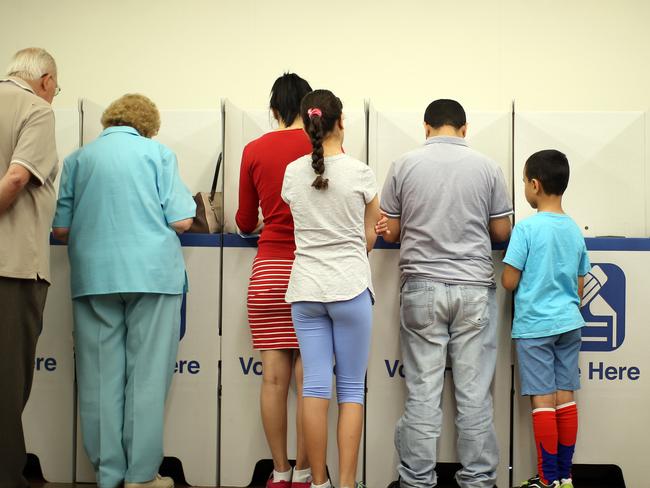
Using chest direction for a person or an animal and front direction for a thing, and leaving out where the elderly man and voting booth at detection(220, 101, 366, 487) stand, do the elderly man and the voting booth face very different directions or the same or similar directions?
very different directions

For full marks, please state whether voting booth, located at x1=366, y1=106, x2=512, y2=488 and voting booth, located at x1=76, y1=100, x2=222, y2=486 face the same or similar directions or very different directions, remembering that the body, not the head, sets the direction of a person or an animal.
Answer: same or similar directions

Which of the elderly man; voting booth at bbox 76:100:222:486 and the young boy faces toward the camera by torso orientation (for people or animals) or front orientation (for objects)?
the voting booth

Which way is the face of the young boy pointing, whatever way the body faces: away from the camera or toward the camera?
away from the camera

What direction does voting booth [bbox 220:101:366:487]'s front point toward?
toward the camera

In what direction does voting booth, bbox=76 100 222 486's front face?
toward the camera

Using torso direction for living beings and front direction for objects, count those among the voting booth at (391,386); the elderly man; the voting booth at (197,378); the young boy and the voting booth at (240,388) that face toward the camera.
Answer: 3

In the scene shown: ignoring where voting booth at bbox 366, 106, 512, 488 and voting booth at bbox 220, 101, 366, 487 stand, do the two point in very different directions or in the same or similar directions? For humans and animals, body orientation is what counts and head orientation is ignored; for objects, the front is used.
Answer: same or similar directions

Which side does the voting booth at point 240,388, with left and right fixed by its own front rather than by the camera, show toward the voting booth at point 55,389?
right

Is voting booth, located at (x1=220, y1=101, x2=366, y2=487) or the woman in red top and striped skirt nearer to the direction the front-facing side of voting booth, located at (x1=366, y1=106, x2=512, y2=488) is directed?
the woman in red top and striped skirt

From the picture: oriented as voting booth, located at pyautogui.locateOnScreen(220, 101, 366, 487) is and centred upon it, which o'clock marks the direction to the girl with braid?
The girl with braid is roughly at 11 o'clock from the voting booth.

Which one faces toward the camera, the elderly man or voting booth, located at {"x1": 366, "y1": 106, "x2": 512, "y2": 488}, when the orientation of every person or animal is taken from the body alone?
the voting booth

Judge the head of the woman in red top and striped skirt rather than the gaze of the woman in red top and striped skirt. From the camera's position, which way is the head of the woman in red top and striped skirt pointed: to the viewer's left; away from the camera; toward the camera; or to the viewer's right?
away from the camera

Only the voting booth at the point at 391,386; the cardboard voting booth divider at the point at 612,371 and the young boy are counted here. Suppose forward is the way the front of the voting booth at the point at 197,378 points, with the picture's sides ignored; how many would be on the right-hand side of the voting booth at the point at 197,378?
0

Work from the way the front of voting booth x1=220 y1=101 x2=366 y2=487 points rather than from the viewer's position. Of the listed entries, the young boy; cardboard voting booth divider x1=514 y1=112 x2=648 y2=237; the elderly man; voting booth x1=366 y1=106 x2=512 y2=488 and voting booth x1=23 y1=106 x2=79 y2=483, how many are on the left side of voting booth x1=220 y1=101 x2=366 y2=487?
3

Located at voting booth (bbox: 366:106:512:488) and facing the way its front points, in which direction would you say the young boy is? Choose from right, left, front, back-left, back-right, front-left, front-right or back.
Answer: left

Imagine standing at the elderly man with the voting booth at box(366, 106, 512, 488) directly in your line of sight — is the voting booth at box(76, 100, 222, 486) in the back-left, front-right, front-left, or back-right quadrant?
front-left

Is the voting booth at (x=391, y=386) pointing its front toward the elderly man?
no
